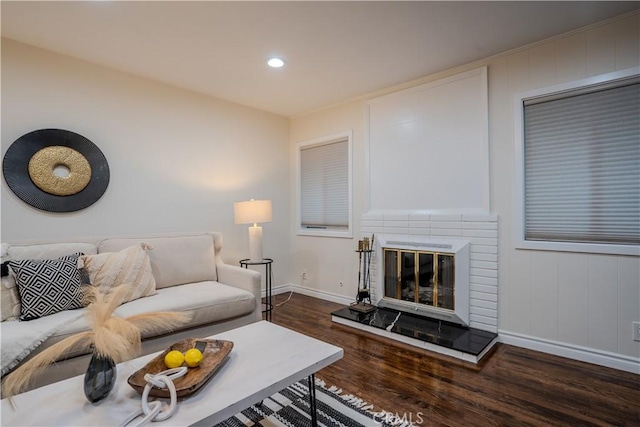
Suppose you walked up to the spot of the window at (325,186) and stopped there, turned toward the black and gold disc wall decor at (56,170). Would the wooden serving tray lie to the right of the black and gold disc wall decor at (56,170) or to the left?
left

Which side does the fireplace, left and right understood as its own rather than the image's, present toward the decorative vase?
front

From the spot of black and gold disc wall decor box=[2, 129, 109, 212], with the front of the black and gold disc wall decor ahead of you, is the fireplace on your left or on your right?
on your left

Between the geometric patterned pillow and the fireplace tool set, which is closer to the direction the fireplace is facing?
the geometric patterned pillow

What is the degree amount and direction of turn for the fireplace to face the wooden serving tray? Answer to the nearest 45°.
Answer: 0° — it already faces it

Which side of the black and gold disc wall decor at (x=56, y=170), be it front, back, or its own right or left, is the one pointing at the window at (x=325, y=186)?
left

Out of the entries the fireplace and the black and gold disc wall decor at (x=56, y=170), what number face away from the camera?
0

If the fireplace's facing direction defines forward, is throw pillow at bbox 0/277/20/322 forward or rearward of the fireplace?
forward

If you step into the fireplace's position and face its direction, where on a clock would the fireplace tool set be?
The fireplace tool set is roughly at 2 o'clock from the fireplace.

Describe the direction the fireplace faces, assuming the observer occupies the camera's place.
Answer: facing the viewer and to the left of the viewer

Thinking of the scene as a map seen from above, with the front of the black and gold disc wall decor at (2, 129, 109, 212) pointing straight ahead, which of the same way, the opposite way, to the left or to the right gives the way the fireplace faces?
to the right

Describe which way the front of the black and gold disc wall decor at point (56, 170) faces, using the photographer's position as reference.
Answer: facing the viewer

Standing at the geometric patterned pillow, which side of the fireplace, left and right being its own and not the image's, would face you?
front

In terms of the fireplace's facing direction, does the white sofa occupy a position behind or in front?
in front

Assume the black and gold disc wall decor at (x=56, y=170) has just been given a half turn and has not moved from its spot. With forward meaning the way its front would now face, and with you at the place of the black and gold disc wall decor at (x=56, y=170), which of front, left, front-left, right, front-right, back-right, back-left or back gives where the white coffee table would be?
back
